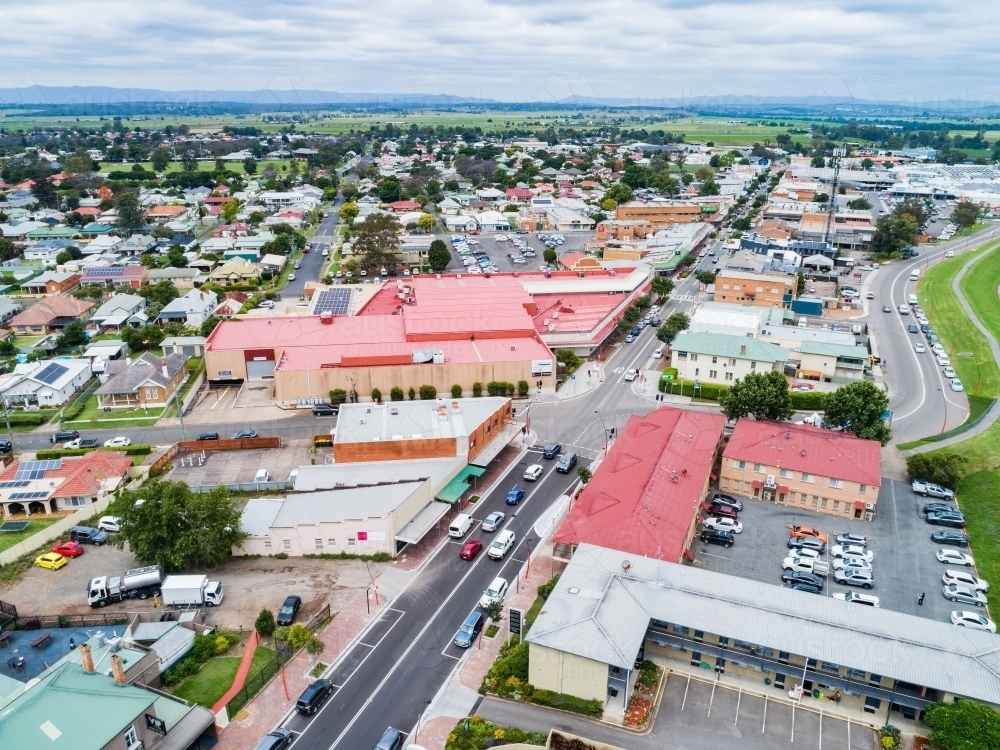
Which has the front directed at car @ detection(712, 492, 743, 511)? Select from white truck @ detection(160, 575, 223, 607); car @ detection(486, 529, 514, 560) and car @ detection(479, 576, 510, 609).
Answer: the white truck

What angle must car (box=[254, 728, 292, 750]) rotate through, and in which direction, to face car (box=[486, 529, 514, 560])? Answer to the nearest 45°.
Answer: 0° — it already faces it

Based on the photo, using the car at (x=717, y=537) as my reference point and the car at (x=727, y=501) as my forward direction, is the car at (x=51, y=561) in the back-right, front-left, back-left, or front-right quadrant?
back-left

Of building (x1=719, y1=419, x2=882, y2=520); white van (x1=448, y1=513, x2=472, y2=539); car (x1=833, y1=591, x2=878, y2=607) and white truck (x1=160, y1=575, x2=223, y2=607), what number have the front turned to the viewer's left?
1

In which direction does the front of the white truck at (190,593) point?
to the viewer's right

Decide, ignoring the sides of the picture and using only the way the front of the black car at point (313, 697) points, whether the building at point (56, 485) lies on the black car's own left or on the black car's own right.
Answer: on the black car's own left

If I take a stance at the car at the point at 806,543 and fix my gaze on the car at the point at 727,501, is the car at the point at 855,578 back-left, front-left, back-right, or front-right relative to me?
back-left

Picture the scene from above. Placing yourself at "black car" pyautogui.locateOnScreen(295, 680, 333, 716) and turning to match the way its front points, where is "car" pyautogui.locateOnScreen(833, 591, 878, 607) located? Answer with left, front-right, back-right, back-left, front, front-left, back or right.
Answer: front-right

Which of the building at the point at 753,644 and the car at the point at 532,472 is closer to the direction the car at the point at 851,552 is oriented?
the car

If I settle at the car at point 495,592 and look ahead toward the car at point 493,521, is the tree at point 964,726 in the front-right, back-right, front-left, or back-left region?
back-right

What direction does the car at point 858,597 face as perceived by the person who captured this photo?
facing to the left of the viewer

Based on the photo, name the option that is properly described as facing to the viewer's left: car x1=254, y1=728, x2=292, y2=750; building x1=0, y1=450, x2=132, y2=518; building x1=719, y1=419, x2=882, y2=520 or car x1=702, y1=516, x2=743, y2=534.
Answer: car x1=702, y1=516, x2=743, y2=534

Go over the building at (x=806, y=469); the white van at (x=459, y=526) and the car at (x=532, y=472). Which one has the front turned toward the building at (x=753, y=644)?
the building at (x=806, y=469)

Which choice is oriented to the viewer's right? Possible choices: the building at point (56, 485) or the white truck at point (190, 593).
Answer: the white truck

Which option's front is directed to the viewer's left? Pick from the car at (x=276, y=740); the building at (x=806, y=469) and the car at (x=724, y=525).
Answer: the car at (x=724, y=525)

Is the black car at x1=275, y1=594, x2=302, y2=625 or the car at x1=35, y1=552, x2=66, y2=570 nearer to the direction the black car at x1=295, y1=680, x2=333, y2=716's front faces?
the black car

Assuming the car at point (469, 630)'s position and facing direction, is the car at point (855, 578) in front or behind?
behind

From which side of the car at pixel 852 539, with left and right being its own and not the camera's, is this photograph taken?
left
